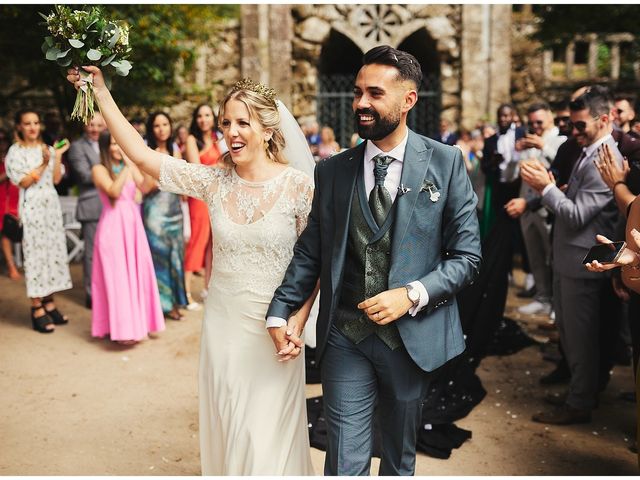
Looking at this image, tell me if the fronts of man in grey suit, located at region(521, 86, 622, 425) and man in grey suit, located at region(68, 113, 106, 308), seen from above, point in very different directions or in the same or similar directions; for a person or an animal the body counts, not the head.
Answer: very different directions

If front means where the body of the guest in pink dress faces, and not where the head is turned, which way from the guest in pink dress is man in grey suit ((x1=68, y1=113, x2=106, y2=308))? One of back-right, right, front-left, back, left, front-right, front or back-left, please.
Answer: back-left

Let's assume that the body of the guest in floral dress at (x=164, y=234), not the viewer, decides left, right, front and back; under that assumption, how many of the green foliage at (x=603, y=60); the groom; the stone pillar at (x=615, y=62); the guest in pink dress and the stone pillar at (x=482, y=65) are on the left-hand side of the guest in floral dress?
3

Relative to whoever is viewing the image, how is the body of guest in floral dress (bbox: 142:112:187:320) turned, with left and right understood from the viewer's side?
facing the viewer and to the right of the viewer

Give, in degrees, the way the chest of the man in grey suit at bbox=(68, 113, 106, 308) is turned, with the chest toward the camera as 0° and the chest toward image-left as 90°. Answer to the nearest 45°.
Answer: approximately 315°

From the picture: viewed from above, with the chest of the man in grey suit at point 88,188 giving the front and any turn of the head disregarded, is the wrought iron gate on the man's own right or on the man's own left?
on the man's own left

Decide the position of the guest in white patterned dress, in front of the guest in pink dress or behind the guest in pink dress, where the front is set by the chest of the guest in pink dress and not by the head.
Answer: behind

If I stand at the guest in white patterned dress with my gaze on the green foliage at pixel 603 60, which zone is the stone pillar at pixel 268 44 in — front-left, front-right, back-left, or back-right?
front-left

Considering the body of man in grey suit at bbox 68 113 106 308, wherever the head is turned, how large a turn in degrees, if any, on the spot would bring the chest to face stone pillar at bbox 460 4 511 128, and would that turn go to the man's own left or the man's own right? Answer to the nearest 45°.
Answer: approximately 90° to the man's own left

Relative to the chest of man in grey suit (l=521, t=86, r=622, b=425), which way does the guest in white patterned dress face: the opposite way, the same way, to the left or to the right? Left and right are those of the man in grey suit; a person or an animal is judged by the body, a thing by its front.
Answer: the opposite way

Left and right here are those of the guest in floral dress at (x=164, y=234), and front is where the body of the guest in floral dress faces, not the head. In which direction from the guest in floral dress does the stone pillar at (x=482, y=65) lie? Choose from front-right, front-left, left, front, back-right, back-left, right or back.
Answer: left

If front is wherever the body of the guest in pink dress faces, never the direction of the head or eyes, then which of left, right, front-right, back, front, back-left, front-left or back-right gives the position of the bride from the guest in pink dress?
front-right

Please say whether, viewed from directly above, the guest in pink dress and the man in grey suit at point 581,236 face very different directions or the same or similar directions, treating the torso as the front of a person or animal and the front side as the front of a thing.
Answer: very different directions

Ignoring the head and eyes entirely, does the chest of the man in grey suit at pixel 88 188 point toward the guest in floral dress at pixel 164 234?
yes

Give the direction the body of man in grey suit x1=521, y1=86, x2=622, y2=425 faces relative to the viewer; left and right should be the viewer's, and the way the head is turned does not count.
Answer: facing to the left of the viewer
